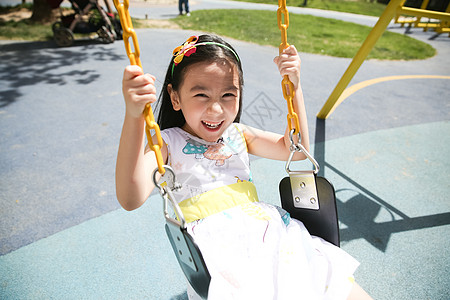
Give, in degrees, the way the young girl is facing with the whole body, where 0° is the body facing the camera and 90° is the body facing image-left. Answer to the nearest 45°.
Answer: approximately 315°

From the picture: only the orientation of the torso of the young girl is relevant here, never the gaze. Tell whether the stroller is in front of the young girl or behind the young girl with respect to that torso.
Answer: behind
